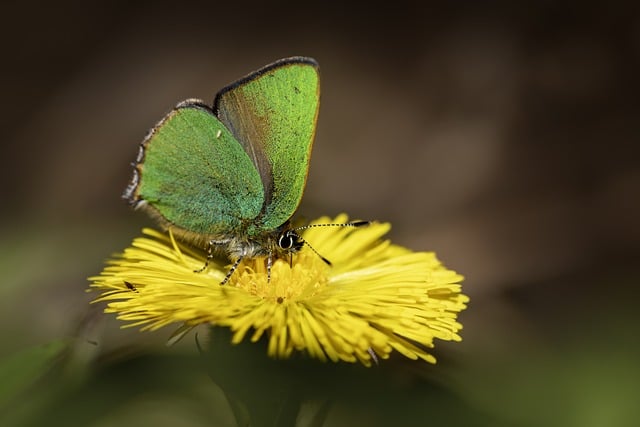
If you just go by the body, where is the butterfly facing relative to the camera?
to the viewer's right
